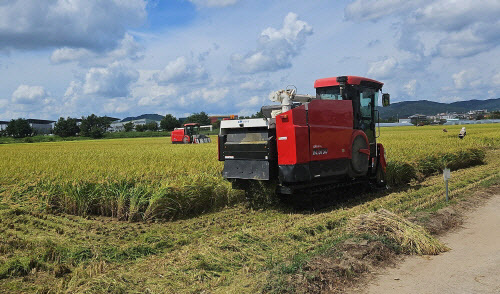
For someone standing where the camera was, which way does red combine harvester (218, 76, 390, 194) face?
facing away from the viewer and to the right of the viewer

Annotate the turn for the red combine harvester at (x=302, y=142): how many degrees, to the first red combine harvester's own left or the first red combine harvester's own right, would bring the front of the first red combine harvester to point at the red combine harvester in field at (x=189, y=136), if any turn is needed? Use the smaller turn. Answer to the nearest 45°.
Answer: approximately 45° to the first red combine harvester's own left
